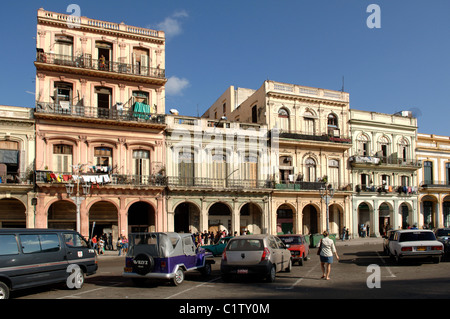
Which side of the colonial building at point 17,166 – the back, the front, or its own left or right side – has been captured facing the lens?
front

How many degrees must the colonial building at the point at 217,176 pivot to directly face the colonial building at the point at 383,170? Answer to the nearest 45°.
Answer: approximately 135° to its left

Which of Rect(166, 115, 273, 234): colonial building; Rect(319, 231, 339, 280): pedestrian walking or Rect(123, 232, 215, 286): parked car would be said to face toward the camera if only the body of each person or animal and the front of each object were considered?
the colonial building

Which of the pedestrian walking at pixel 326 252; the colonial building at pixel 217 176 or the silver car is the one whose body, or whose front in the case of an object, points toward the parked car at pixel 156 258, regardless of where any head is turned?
the colonial building

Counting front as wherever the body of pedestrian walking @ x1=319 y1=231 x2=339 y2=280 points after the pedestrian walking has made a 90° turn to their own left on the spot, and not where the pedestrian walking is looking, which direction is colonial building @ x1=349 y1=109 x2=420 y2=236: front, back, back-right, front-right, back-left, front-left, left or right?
right

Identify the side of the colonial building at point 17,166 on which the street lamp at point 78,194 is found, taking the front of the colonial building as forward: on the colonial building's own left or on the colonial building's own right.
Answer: on the colonial building's own left

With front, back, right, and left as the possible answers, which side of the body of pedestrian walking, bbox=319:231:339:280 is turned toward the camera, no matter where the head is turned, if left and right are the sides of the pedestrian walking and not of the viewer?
back

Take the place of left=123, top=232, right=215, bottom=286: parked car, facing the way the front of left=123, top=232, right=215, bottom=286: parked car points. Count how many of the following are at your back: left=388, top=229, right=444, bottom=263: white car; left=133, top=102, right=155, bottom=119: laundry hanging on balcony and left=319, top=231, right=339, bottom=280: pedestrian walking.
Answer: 0

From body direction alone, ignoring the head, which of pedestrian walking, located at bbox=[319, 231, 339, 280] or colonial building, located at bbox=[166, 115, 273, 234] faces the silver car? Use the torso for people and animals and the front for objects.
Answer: the colonial building

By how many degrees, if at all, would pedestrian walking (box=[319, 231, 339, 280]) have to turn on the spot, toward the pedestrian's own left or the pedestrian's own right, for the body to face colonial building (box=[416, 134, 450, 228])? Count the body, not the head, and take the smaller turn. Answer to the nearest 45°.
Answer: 0° — they already face it

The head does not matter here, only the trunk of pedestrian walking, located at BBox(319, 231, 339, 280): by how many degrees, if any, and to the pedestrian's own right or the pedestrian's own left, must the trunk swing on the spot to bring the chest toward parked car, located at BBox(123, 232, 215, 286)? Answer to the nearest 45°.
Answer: approximately 90° to the pedestrian's own left

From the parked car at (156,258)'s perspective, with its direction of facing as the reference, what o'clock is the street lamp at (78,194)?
The street lamp is roughly at 10 o'clock from the parked car.

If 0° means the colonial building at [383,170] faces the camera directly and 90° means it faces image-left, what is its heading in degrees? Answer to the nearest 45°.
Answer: approximately 315°

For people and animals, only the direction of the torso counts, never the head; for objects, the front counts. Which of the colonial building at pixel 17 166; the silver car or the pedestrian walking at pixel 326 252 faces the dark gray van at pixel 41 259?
the colonial building

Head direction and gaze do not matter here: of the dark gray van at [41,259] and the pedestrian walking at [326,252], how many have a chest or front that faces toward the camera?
0

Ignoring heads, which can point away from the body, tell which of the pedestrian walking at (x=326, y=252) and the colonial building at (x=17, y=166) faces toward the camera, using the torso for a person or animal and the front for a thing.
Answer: the colonial building

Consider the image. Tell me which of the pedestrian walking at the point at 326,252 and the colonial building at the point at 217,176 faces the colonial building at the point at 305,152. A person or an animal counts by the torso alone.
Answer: the pedestrian walking
